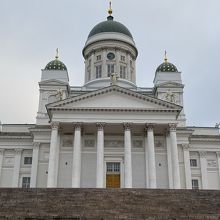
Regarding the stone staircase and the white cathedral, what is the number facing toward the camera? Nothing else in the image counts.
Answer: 2

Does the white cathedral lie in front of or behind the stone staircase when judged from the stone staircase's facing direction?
behind

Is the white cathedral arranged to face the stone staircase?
yes

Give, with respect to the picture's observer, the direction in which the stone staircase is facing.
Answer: facing the viewer
